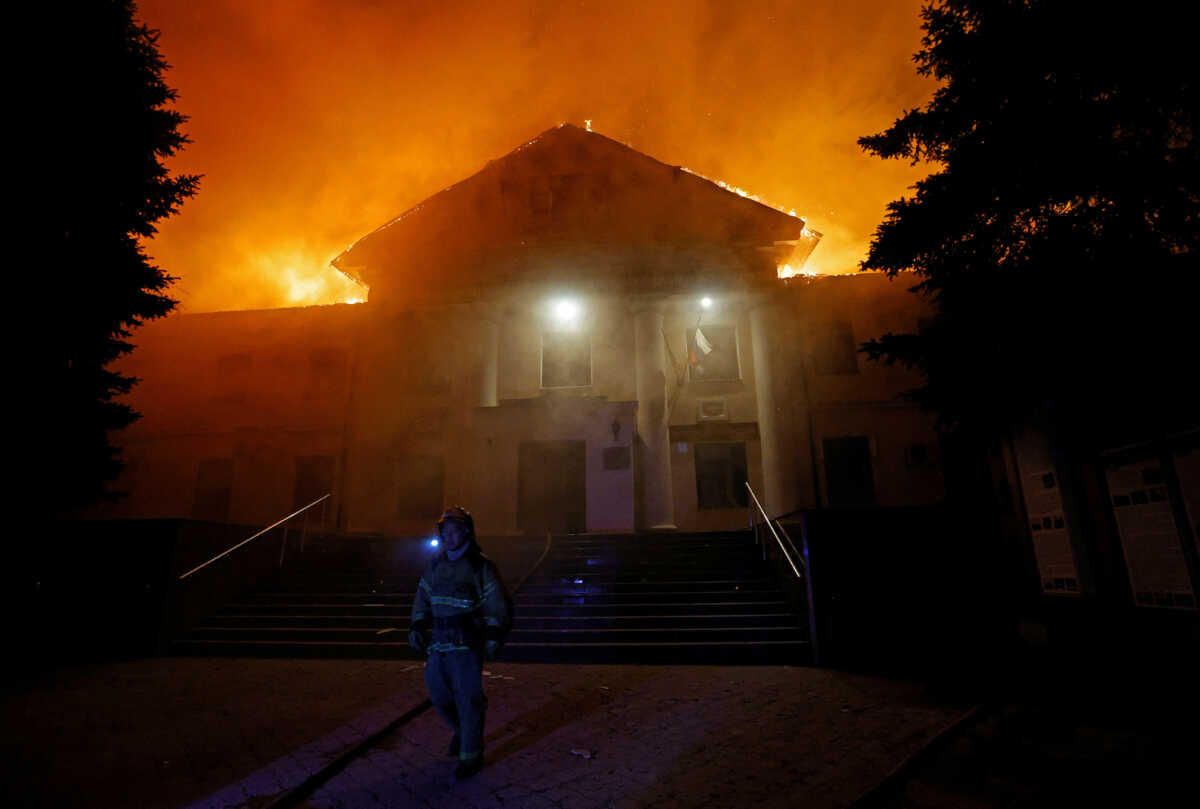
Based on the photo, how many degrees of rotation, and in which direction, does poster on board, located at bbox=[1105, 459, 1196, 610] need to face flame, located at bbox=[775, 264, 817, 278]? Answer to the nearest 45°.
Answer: approximately 90° to its right

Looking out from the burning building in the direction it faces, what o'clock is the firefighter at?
The firefighter is roughly at 12 o'clock from the burning building.

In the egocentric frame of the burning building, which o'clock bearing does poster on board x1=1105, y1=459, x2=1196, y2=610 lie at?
The poster on board is roughly at 11 o'clock from the burning building.

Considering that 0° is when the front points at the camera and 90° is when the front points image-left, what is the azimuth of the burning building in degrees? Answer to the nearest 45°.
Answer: approximately 0°

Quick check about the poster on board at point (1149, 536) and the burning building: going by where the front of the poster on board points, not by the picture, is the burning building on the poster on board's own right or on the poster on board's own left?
on the poster on board's own right

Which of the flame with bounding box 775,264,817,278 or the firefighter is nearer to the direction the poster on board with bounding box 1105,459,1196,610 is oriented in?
the firefighter

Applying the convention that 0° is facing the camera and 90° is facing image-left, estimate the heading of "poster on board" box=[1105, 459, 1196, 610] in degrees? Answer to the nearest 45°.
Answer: approximately 45°
